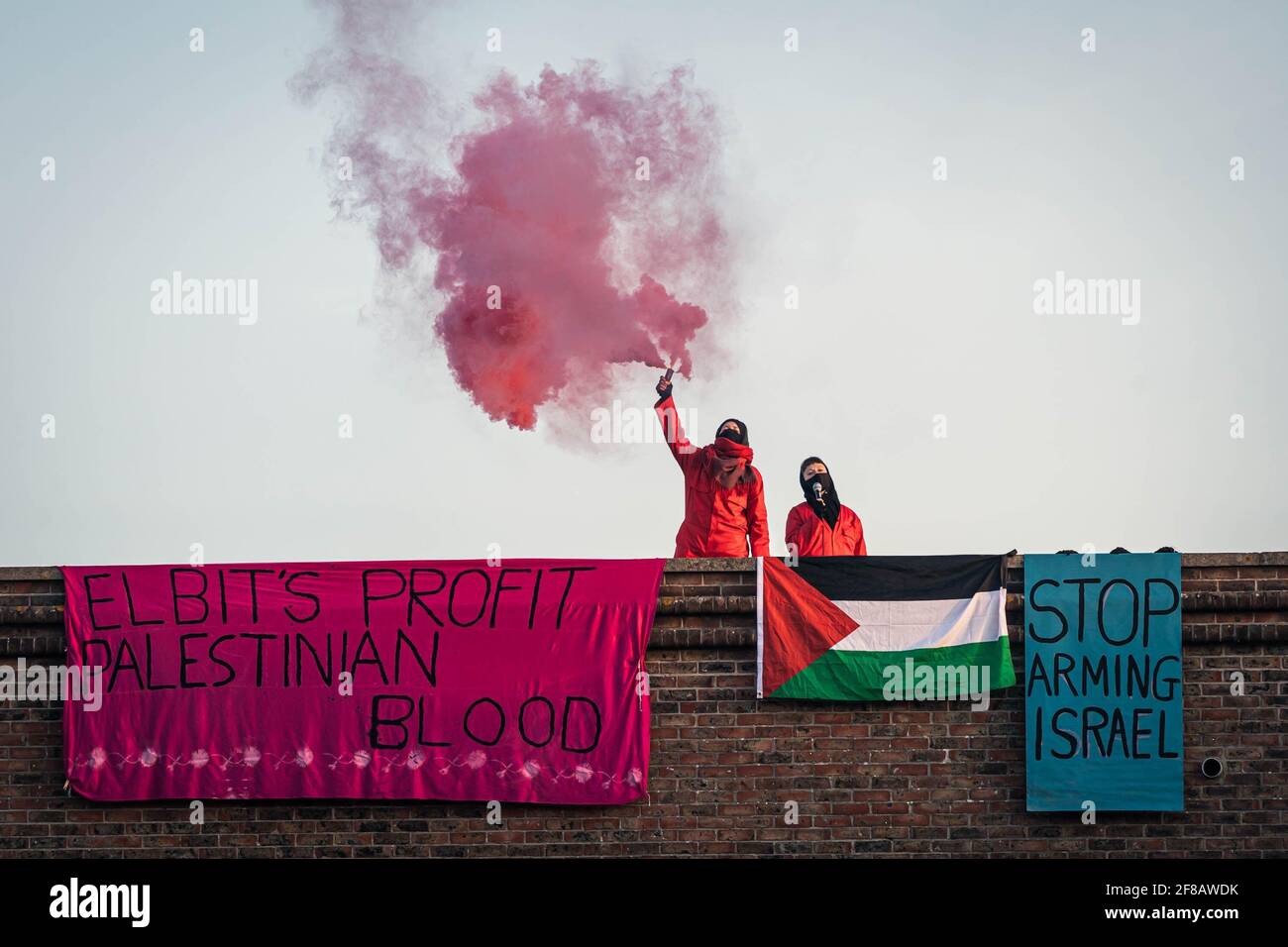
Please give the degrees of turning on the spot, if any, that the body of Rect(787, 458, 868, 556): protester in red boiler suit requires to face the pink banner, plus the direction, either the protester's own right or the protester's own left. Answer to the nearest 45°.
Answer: approximately 45° to the protester's own right

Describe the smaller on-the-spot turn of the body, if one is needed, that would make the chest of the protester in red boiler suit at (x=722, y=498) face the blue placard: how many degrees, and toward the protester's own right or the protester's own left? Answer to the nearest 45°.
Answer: approximately 45° to the protester's own left

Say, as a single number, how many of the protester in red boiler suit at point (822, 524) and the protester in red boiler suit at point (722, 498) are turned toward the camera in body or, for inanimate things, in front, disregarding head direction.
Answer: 2

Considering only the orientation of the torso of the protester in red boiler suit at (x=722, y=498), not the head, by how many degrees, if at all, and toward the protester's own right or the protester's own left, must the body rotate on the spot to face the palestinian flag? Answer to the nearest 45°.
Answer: approximately 45° to the protester's own left

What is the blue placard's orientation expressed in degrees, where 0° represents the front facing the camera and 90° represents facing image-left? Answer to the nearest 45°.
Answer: approximately 0°
